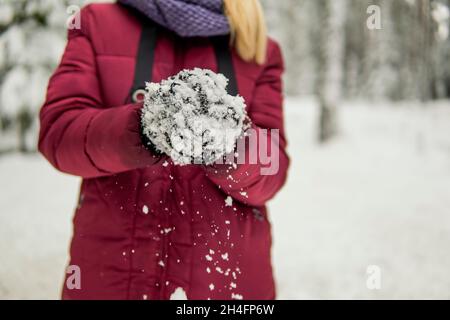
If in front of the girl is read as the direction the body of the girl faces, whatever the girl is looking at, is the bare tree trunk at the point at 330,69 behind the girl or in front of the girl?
behind

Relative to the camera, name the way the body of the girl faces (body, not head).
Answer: toward the camera
